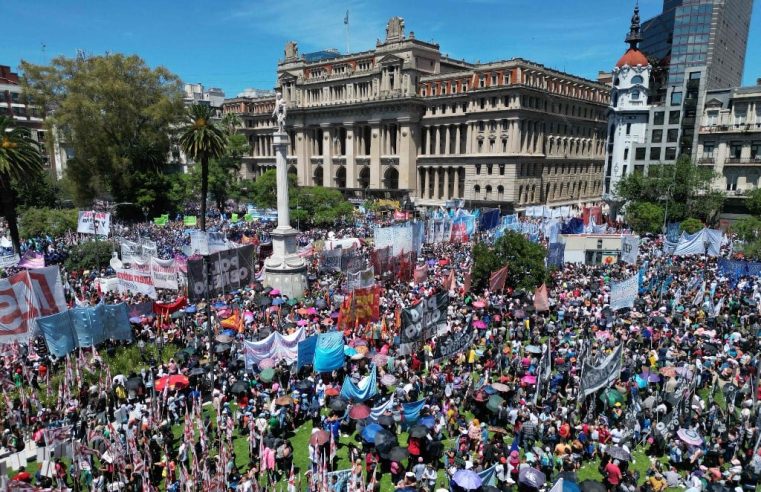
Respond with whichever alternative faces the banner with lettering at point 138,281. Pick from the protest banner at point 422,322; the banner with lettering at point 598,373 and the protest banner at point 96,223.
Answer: the protest banner at point 96,223

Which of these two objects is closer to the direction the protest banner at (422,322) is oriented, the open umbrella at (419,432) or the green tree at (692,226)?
the open umbrella

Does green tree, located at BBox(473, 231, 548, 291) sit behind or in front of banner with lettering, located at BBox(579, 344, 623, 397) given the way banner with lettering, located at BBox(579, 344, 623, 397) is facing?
behind

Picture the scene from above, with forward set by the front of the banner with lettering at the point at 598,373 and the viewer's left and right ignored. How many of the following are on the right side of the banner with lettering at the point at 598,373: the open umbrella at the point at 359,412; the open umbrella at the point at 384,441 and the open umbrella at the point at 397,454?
3

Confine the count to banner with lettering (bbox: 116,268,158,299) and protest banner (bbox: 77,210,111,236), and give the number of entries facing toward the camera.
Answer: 2

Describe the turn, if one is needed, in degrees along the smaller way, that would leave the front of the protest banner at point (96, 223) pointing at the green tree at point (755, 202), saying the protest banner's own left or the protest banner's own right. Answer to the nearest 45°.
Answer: approximately 90° to the protest banner's own left

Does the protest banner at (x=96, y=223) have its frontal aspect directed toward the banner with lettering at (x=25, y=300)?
yes

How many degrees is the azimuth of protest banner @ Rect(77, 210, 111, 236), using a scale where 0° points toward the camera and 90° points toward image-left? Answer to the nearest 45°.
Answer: approximately 0°

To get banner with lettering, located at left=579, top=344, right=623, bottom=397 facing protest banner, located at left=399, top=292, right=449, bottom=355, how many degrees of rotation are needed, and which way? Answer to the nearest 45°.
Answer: approximately 135° to its right

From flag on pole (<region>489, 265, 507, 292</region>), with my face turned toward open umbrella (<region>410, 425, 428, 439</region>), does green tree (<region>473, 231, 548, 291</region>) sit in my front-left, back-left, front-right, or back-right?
back-left

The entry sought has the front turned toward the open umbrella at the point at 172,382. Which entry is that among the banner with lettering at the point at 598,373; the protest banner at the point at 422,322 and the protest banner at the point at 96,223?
the protest banner at the point at 96,223

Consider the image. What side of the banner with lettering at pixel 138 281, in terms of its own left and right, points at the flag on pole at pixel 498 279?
left

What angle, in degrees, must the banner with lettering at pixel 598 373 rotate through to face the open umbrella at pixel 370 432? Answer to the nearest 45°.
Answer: approximately 90° to its right
